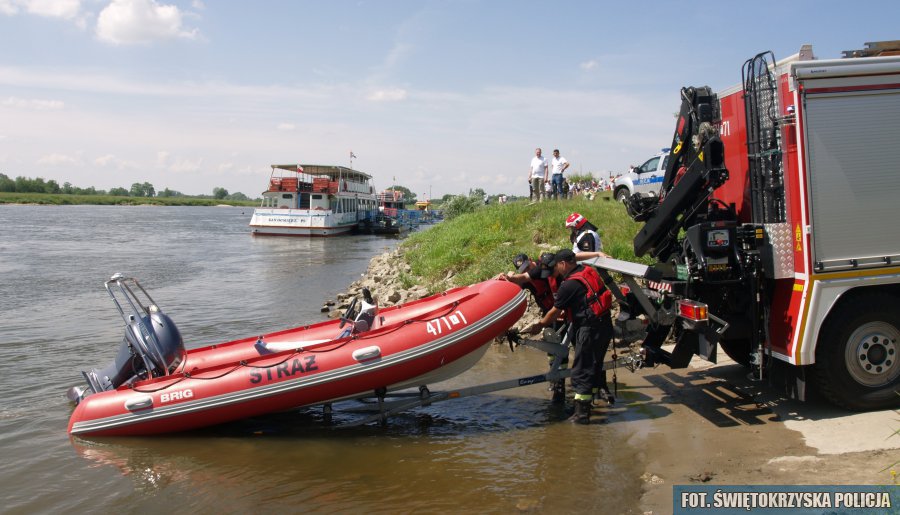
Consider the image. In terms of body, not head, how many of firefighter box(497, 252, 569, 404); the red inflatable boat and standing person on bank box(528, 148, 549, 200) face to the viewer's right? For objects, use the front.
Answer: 1

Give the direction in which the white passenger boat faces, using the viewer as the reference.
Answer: facing away from the viewer and to the right of the viewer

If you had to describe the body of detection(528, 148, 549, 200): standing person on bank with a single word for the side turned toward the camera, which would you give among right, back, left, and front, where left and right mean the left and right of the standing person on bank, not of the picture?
front

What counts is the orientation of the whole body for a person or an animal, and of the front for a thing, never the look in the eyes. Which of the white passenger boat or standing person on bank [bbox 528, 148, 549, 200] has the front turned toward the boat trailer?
the standing person on bank

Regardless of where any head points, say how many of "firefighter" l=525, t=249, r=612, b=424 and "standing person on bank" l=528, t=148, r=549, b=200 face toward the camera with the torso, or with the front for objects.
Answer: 1

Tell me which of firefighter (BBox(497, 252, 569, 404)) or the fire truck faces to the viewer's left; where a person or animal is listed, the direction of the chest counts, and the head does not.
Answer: the firefighter

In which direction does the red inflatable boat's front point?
to the viewer's right

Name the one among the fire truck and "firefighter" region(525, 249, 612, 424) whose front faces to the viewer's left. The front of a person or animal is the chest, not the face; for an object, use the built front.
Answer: the firefighter

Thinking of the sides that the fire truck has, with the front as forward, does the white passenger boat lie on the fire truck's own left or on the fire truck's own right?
on the fire truck's own left

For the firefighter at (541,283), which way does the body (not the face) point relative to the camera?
to the viewer's left

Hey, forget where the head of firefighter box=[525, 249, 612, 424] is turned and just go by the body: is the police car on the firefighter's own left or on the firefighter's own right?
on the firefighter's own right

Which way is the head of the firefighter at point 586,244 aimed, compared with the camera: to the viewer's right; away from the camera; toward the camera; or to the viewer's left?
to the viewer's left

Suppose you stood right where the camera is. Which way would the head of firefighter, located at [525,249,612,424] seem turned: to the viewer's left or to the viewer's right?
to the viewer's left

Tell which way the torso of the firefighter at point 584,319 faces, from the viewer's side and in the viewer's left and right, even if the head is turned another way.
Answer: facing to the left of the viewer
